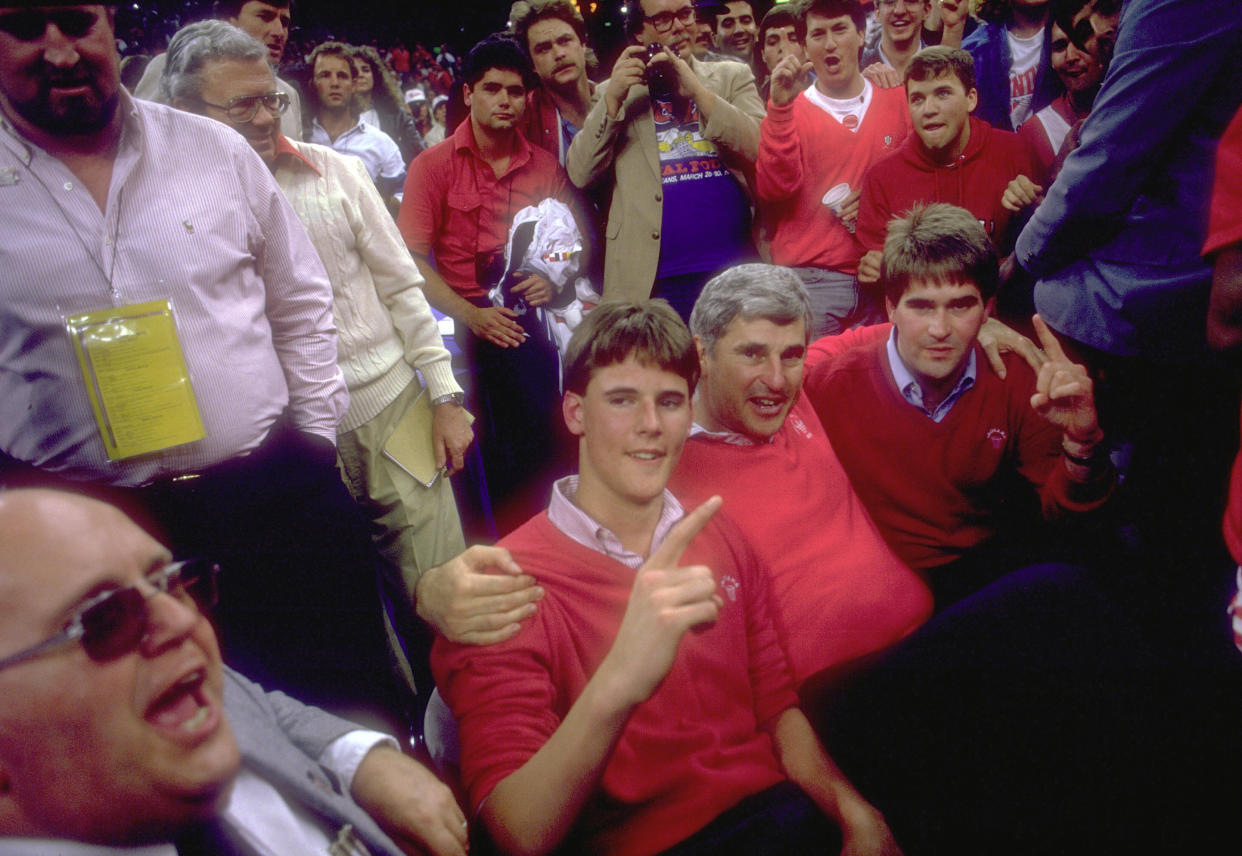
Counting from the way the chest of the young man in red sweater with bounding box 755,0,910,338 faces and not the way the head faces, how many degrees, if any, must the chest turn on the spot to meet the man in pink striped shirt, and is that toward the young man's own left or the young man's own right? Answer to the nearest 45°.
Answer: approximately 45° to the young man's own right

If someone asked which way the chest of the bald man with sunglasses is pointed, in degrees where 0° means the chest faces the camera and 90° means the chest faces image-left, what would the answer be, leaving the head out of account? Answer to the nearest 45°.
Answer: approximately 315°

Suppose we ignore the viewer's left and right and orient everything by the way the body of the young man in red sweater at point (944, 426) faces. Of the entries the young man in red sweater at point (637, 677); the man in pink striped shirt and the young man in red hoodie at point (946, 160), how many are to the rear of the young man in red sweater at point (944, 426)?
1

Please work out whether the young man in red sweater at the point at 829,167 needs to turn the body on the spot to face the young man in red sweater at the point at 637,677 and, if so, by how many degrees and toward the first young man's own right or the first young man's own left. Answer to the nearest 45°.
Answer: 0° — they already face them

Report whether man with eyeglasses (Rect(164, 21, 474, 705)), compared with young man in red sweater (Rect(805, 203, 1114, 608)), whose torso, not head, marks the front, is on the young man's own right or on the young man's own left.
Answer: on the young man's own right
